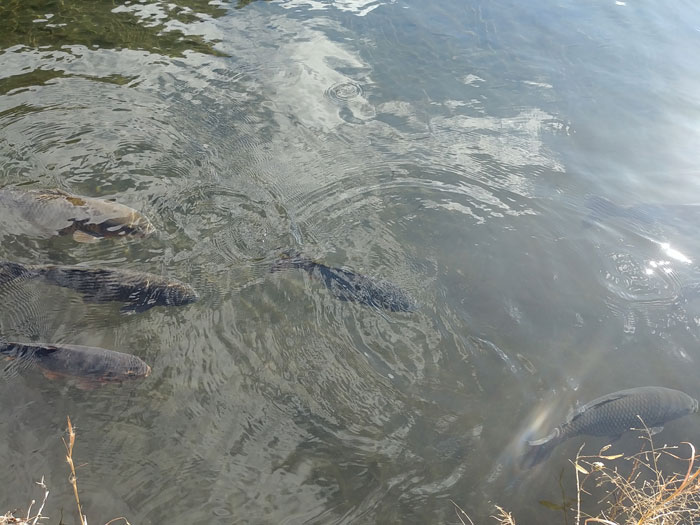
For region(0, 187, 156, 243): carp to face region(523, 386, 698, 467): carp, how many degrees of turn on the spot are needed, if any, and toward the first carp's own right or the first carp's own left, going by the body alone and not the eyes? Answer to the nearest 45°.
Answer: approximately 45° to the first carp's own right

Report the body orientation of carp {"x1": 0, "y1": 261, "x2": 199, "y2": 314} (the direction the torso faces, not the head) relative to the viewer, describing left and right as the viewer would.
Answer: facing to the right of the viewer

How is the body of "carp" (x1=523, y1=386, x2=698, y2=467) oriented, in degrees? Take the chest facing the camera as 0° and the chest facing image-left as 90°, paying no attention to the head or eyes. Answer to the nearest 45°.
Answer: approximately 270°

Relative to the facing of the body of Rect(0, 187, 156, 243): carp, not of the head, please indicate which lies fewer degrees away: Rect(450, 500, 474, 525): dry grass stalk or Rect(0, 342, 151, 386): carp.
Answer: the dry grass stalk

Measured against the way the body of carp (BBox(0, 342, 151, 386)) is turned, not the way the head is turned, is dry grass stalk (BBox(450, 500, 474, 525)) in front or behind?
in front

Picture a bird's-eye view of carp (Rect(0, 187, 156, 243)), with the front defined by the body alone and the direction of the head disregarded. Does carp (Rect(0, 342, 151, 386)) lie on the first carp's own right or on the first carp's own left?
on the first carp's own right

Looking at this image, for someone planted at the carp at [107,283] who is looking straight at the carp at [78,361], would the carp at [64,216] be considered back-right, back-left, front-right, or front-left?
back-right

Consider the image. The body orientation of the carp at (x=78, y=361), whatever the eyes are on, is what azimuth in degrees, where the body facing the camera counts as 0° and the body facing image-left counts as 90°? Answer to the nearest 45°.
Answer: approximately 270°

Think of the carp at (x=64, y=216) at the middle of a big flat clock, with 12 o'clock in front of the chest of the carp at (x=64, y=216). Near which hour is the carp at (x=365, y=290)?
the carp at (x=365, y=290) is roughly at 1 o'clock from the carp at (x=64, y=216).

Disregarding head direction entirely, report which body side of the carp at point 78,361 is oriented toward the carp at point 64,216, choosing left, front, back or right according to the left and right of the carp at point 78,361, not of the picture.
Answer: left

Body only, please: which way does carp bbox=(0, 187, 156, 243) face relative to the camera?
to the viewer's right
